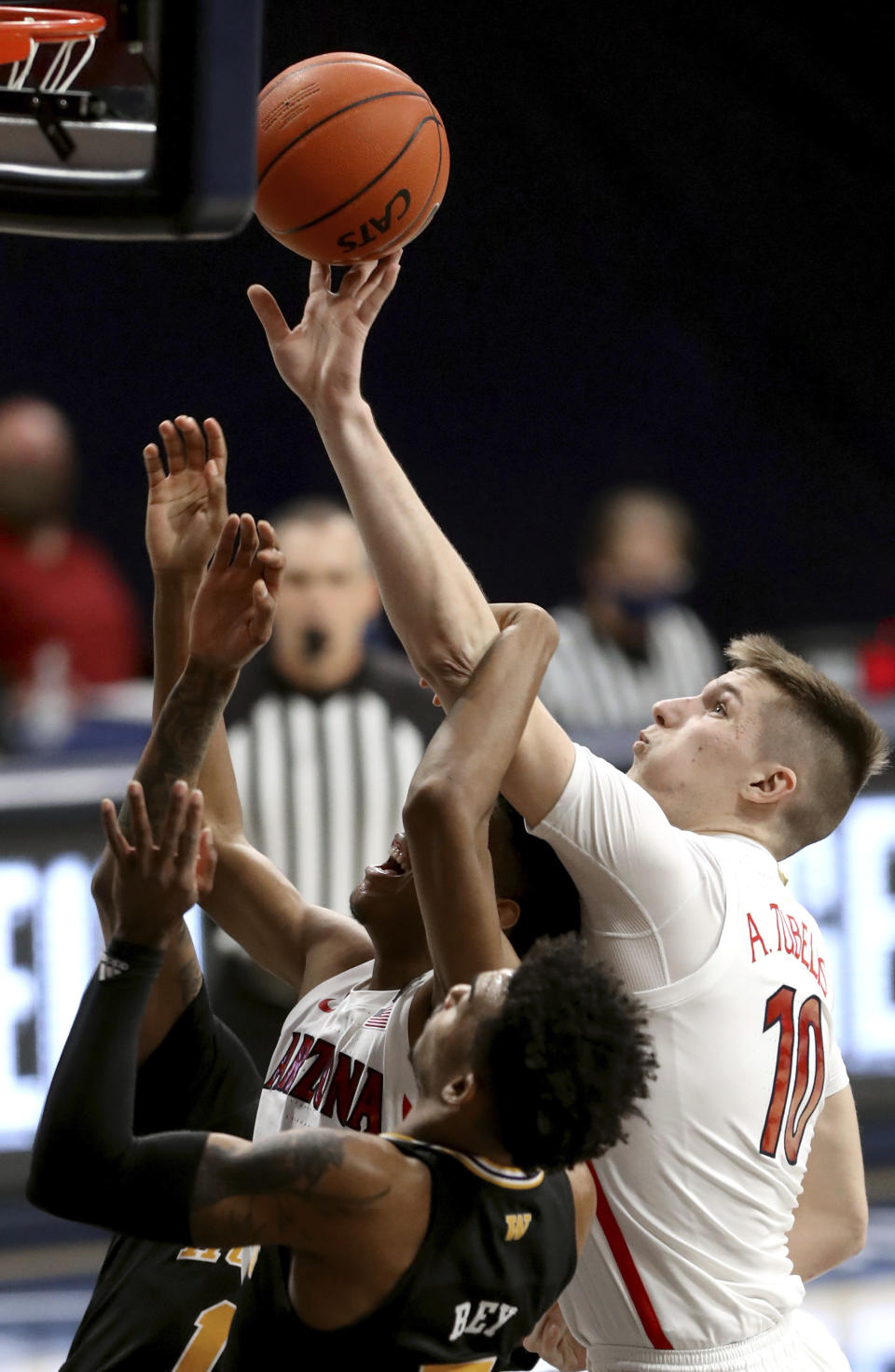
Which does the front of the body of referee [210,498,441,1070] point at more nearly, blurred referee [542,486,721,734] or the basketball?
the basketball

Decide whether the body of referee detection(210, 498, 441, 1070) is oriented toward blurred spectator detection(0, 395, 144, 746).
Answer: no

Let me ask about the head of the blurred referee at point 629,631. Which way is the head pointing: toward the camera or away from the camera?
toward the camera

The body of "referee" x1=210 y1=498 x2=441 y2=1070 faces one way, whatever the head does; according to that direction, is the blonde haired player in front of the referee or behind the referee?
in front

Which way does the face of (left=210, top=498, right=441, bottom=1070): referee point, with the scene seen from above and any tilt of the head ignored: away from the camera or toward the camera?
toward the camera

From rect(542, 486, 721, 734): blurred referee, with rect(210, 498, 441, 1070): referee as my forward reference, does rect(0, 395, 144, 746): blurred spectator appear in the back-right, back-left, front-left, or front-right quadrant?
front-right

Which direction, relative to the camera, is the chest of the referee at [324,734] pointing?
toward the camera

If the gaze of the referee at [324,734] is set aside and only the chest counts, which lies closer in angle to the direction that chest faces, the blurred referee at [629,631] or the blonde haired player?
the blonde haired player

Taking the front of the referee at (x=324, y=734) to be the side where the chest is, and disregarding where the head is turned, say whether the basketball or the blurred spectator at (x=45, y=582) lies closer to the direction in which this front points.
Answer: the basketball

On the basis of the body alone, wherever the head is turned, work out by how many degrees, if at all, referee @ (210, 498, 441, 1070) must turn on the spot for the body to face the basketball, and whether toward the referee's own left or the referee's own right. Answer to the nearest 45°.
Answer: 0° — they already face it

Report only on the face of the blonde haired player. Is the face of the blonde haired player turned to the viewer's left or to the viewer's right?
to the viewer's left
